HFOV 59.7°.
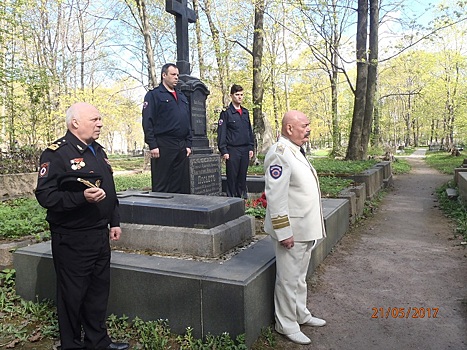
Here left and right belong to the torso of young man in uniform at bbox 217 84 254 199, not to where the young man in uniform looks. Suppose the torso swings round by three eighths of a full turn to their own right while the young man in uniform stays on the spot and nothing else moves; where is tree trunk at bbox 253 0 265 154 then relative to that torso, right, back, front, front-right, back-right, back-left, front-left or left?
right

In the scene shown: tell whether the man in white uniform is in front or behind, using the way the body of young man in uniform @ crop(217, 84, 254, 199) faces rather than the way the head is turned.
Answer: in front

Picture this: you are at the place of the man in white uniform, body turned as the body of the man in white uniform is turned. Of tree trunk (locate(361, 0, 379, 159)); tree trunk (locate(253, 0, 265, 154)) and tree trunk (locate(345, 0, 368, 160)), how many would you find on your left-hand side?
3

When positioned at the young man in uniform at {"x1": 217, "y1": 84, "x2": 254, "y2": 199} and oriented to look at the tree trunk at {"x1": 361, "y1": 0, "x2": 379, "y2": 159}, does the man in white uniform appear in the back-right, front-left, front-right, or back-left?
back-right

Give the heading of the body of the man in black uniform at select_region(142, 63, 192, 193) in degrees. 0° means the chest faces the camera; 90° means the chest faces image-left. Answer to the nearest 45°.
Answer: approximately 315°

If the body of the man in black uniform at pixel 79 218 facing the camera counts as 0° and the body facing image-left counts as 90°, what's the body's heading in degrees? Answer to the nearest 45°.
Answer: approximately 315°

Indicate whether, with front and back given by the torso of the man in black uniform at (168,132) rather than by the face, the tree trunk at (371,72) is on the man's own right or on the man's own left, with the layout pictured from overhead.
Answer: on the man's own left

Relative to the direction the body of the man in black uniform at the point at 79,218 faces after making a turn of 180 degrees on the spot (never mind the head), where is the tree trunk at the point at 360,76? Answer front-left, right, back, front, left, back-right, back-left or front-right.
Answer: right

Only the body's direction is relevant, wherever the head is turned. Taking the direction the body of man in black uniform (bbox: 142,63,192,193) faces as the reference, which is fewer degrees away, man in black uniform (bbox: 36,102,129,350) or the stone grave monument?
the man in black uniform

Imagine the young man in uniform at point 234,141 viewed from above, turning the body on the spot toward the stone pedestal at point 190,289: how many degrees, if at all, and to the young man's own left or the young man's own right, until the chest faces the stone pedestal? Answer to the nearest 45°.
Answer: approximately 45° to the young man's own right

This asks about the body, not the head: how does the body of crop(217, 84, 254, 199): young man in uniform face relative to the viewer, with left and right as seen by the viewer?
facing the viewer and to the right of the viewer
